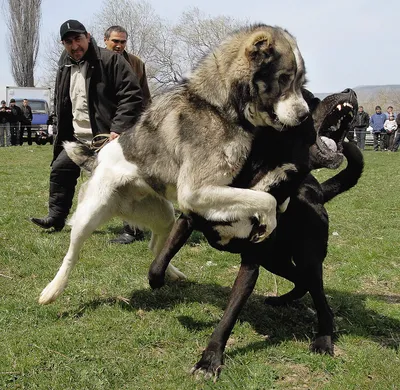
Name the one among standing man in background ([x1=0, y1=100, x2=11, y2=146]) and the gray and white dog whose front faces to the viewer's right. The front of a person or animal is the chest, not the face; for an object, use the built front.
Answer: the gray and white dog

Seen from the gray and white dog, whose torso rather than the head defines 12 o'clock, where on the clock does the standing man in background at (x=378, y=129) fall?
The standing man in background is roughly at 10 o'clock from the gray and white dog.

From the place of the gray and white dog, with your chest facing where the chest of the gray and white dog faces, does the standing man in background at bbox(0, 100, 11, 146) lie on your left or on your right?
on your left

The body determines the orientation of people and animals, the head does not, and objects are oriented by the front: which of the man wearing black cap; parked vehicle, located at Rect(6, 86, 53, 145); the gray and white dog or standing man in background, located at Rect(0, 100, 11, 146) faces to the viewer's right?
the gray and white dog

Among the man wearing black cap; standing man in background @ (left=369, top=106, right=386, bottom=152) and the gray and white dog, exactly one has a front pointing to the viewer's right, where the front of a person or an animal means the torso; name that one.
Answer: the gray and white dog

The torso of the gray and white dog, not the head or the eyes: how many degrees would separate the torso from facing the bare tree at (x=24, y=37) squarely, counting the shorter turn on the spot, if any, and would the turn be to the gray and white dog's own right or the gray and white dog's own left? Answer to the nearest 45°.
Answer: approximately 90° to the gray and white dog's own left

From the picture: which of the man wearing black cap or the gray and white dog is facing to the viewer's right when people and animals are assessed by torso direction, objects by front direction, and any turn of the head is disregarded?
the gray and white dog

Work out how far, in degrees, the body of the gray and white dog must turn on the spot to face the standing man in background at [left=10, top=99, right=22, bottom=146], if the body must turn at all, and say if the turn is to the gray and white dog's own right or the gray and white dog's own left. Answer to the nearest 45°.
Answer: approximately 90° to the gray and white dog's own left

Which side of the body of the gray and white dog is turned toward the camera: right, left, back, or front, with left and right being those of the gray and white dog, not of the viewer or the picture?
right

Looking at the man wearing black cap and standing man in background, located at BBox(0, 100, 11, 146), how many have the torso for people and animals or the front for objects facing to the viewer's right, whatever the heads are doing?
0

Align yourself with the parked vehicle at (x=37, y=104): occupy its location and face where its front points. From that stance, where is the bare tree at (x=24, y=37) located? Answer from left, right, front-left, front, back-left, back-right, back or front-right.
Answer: back

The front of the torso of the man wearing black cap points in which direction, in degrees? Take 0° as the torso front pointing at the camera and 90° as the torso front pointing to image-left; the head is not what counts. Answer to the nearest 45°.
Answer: approximately 45°

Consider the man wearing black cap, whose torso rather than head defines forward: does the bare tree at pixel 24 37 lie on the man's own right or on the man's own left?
on the man's own right
